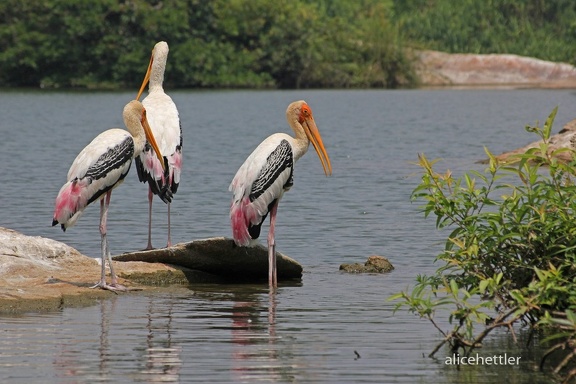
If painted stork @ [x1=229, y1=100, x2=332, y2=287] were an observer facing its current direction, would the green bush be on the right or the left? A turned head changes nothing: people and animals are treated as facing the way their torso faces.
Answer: on its right

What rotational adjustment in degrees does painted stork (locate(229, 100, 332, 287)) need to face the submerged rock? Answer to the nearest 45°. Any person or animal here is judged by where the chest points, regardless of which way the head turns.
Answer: approximately 45° to its left

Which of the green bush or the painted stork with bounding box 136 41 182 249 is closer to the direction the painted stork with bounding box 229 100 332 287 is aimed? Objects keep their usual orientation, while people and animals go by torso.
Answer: the green bush

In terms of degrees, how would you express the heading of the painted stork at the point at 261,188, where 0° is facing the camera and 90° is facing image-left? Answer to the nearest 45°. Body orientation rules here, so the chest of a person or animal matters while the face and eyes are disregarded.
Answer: approximately 270°

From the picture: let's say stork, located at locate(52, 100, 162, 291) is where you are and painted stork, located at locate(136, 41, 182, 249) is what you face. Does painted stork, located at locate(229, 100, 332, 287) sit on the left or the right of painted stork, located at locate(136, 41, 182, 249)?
right

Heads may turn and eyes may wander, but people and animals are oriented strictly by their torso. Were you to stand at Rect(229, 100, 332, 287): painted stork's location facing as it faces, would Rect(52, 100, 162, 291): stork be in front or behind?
behind

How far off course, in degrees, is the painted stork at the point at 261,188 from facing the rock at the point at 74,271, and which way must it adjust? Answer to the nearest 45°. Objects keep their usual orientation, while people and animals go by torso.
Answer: approximately 180°

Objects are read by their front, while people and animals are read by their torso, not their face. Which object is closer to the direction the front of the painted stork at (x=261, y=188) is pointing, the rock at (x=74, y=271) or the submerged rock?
the submerged rock

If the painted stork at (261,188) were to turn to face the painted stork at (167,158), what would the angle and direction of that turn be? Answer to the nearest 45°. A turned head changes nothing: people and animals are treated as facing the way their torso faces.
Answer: approximately 135° to its left
